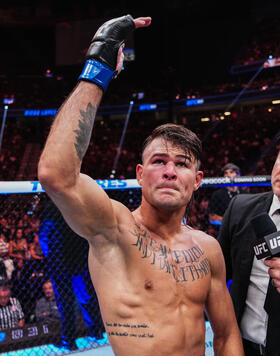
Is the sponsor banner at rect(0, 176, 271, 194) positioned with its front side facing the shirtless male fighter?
yes

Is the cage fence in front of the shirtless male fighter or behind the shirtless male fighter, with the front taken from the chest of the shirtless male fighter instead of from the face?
behind

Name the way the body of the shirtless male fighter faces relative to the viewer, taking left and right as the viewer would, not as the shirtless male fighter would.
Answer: facing the viewer and to the right of the viewer

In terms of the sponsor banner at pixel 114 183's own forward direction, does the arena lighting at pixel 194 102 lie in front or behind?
behind

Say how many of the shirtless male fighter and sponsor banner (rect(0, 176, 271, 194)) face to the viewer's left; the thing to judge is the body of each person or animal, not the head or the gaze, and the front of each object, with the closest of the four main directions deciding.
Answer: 0

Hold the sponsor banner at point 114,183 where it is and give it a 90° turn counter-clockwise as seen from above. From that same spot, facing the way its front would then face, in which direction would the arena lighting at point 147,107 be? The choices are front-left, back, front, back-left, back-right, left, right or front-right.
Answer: left

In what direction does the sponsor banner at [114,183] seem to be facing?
toward the camera
